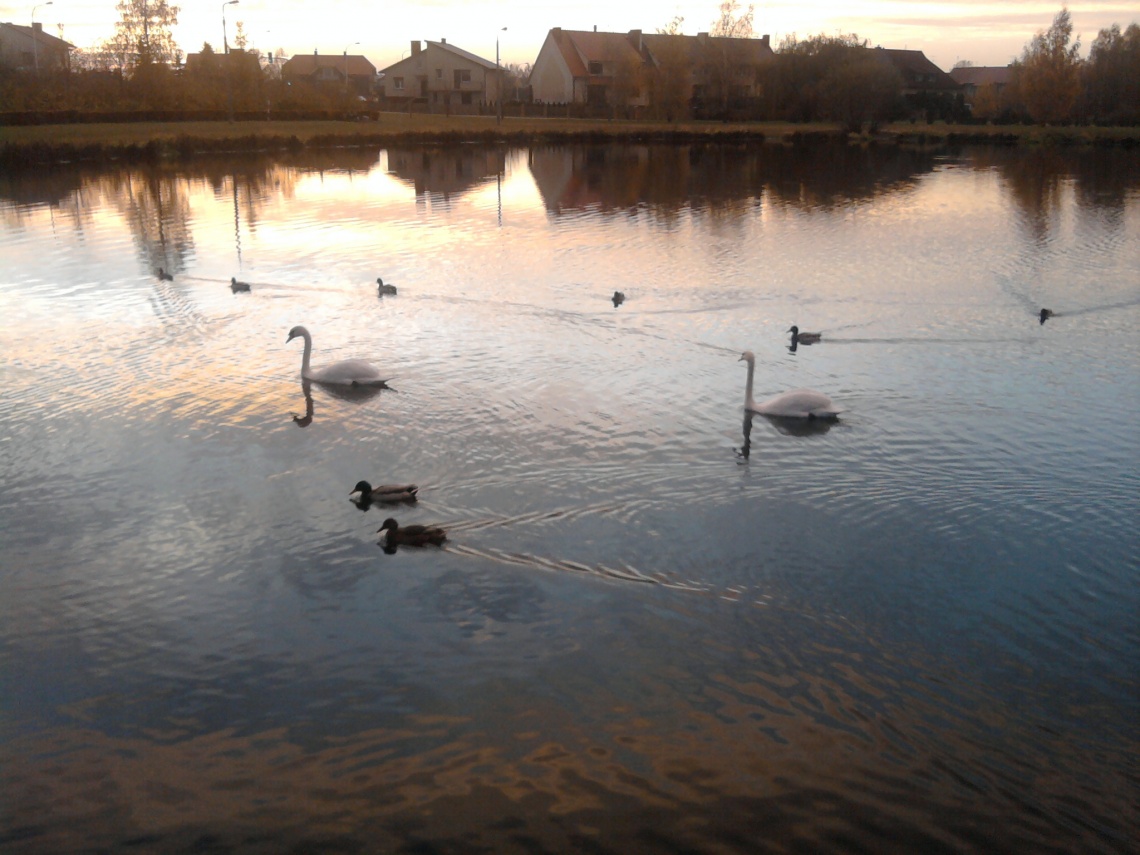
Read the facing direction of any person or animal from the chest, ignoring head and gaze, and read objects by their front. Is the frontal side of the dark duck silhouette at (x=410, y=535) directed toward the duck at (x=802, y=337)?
no

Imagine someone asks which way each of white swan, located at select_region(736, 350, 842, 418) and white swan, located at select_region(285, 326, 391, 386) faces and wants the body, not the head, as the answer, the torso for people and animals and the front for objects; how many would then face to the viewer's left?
2

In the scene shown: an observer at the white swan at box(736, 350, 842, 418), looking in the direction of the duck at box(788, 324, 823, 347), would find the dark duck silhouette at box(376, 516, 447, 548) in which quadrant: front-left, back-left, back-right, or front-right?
back-left

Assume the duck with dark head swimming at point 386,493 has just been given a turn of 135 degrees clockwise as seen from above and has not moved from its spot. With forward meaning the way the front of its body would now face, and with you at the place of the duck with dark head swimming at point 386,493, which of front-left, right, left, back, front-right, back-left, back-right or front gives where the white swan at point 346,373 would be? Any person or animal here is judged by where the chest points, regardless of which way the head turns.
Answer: front-left

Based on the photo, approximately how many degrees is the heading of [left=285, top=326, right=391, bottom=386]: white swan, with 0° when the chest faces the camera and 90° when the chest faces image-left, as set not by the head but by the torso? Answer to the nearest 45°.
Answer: approximately 90°

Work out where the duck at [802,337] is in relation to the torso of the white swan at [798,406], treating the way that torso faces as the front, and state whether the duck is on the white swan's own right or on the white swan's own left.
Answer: on the white swan's own right

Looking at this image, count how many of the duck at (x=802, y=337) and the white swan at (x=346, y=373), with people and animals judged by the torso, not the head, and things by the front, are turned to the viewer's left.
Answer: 2

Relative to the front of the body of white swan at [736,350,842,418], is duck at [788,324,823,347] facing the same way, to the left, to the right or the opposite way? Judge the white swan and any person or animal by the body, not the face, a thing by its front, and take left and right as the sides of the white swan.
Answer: the same way

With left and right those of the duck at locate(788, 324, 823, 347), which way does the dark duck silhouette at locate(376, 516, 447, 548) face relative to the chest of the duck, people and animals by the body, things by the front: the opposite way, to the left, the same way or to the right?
the same way

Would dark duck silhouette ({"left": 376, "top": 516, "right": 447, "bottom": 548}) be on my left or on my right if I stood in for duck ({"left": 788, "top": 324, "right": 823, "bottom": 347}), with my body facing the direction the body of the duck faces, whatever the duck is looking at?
on my left

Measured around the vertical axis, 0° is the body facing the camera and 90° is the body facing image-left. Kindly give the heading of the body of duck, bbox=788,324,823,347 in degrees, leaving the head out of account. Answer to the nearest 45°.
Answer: approximately 90°

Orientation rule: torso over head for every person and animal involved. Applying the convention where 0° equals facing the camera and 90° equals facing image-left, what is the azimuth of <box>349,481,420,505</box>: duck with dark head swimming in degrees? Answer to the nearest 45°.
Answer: approximately 90°

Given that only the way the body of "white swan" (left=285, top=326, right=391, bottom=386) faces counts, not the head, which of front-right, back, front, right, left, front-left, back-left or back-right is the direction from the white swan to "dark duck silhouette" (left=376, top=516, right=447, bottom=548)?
left

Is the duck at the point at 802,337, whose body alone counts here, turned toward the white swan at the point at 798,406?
no

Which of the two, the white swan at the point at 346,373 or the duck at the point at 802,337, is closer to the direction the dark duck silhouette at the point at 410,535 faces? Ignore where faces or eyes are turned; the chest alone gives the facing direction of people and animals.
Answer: the white swan

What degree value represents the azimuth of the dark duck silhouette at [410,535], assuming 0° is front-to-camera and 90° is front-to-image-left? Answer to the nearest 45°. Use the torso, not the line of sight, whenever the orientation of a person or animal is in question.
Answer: approximately 90°

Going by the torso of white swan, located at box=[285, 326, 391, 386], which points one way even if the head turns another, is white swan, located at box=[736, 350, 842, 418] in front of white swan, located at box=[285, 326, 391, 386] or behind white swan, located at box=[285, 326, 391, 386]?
behind

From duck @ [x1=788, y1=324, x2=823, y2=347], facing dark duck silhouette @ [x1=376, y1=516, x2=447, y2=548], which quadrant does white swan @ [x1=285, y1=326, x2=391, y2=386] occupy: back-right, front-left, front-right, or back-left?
front-right
